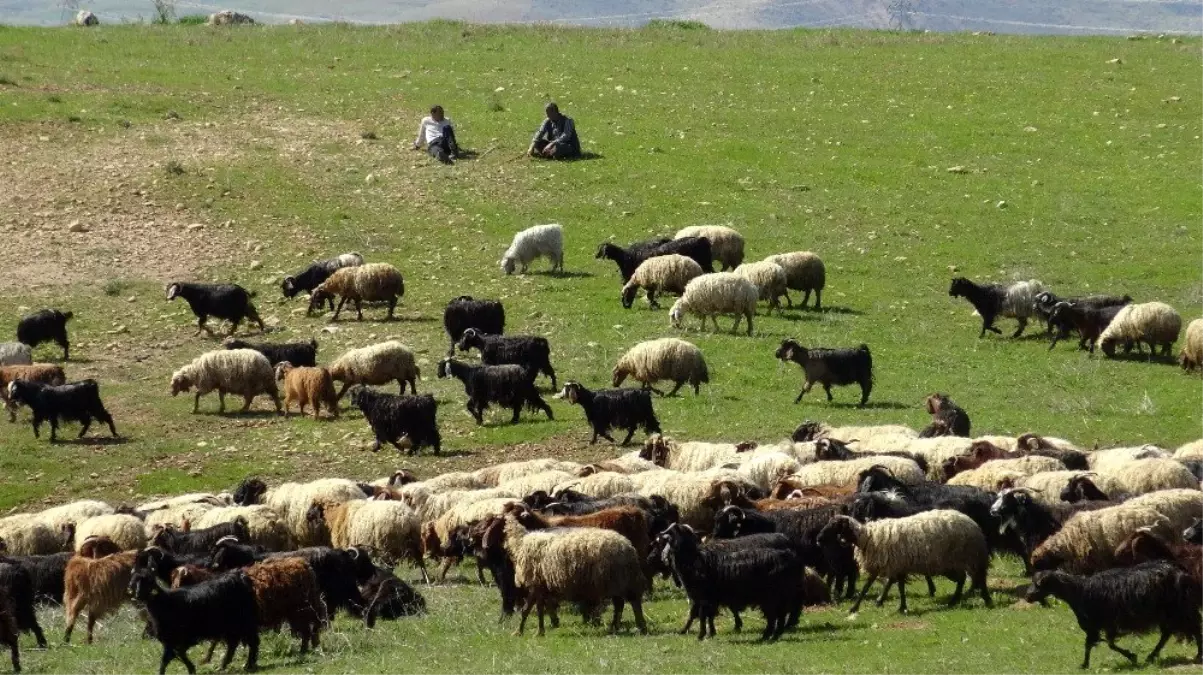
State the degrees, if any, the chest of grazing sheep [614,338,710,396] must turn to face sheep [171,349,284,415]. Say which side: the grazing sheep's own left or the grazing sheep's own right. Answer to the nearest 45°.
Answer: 0° — it already faces it

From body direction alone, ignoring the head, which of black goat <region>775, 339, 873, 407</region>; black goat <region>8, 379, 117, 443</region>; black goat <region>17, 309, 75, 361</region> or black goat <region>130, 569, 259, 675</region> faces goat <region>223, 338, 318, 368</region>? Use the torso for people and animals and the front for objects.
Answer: black goat <region>775, 339, 873, 407</region>

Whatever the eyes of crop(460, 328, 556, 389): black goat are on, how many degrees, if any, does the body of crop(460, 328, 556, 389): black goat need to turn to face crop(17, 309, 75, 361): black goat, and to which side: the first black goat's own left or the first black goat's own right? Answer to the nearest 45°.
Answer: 0° — it already faces it

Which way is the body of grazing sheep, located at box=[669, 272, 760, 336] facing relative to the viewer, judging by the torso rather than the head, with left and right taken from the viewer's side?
facing to the left of the viewer

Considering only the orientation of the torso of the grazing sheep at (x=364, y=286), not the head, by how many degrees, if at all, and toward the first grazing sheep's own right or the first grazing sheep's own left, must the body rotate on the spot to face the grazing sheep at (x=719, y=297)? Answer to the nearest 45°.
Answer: approximately 180°

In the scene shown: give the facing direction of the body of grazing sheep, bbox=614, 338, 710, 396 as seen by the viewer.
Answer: to the viewer's left

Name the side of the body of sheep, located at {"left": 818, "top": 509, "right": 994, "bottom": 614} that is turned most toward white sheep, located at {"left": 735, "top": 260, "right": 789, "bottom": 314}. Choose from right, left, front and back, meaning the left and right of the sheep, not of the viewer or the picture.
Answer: right

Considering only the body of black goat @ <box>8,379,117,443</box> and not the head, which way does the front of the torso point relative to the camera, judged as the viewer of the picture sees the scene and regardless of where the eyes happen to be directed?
to the viewer's left

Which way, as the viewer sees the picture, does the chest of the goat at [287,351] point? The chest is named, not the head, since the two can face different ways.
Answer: to the viewer's left

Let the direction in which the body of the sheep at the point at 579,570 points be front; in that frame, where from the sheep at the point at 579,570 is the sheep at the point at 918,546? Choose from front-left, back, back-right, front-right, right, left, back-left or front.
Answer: back

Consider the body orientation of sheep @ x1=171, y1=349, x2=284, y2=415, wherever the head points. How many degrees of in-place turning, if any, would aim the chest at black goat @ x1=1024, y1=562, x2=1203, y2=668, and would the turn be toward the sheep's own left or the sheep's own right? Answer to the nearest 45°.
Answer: approximately 135° to the sheep's own left

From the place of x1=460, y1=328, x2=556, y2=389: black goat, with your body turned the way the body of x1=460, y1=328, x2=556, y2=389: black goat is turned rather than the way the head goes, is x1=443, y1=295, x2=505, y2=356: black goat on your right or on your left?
on your right

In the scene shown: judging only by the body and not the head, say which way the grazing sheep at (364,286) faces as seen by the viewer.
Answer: to the viewer's left

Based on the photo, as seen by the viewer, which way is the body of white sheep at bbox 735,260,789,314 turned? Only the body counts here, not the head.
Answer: to the viewer's left

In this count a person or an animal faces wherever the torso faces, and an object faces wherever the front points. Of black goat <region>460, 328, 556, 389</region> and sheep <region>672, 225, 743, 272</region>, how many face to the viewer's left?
2

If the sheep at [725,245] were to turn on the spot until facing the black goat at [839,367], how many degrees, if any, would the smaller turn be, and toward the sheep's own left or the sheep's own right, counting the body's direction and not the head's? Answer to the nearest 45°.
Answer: approximately 90° to the sheep's own left
